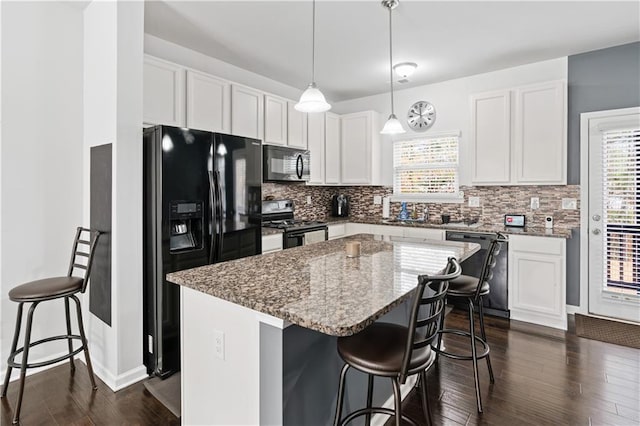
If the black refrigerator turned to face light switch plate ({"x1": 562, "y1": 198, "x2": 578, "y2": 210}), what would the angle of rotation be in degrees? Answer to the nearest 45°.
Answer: approximately 45° to its left

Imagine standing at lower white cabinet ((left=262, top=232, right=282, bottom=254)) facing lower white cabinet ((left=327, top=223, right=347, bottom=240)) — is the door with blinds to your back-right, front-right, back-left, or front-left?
front-right

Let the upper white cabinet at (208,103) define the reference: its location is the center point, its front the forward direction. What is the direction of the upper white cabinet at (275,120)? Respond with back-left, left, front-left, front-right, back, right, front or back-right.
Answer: left

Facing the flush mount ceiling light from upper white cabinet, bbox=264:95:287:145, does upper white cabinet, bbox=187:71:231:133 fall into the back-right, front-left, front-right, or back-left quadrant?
back-right

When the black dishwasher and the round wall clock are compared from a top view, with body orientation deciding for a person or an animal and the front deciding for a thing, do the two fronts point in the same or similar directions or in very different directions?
same or similar directions

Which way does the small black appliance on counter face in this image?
toward the camera

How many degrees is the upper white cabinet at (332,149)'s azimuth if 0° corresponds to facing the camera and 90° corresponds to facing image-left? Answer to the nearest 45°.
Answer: approximately 315°

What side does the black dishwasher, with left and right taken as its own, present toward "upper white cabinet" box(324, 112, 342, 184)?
right

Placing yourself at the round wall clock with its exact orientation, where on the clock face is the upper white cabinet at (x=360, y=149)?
The upper white cabinet is roughly at 3 o'clock from the round wall clock.

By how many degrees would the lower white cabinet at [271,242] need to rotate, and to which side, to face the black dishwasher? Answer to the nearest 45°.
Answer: approximately 45° to its left

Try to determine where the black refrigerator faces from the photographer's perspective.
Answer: facing the viewer and to the right of the viewer

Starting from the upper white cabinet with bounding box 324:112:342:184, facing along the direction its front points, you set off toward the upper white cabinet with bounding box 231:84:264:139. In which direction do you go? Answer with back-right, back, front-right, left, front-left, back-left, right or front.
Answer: right

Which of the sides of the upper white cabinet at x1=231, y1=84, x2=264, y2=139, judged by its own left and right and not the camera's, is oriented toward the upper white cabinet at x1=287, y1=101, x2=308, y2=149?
left

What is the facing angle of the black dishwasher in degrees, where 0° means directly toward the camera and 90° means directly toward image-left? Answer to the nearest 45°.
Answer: approximately 0°

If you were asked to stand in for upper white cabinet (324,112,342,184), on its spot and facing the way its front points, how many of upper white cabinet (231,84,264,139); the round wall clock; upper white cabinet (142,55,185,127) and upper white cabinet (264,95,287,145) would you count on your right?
3

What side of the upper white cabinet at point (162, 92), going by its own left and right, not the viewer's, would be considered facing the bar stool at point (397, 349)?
front

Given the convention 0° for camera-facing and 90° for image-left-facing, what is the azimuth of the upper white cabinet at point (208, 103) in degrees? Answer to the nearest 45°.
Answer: approximately 315°

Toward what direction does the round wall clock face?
toward the camera

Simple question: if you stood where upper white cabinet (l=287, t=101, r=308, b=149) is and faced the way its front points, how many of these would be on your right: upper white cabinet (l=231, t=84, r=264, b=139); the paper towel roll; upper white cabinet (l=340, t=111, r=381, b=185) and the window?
1

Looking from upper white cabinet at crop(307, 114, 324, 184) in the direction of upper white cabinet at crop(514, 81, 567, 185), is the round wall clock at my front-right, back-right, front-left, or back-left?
front-left
